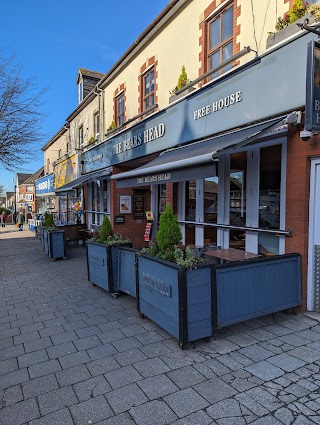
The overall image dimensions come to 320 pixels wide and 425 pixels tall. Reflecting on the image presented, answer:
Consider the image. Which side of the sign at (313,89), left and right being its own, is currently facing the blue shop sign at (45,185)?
back

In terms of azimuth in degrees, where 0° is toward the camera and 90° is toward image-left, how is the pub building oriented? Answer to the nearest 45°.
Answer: approximately 45°

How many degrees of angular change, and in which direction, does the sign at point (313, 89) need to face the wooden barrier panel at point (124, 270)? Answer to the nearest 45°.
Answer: approximately 135° to its right

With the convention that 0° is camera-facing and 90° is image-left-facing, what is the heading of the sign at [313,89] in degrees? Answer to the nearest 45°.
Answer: approximately 315°

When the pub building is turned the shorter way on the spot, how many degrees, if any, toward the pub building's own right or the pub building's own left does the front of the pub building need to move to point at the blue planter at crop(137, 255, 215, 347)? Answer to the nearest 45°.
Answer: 0° — it already faces it

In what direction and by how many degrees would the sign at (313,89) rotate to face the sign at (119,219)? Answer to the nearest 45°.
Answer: approximately 180°

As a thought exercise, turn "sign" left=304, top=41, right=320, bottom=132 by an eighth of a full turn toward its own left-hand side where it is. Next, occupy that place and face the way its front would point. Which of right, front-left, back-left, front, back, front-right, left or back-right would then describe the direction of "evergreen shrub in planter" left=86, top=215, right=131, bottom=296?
back
